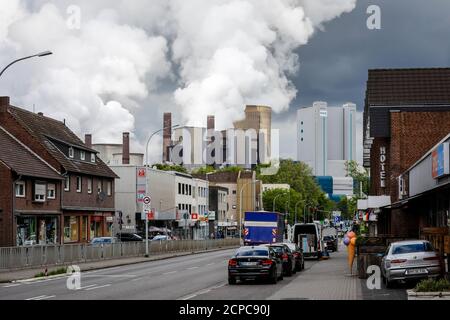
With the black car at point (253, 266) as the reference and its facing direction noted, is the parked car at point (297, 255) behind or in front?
in front

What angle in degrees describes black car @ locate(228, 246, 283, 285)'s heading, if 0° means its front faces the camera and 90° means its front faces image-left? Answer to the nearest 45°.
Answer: approximately 180°
